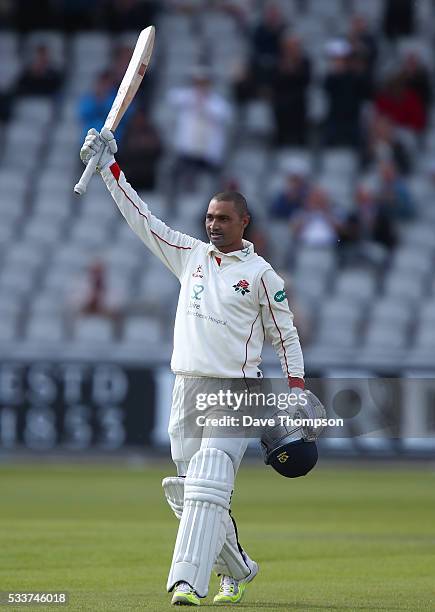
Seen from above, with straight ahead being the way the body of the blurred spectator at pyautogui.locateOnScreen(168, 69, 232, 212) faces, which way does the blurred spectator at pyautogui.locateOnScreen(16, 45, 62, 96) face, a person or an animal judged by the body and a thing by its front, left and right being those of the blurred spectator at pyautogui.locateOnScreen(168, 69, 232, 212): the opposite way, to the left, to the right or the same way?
the same way

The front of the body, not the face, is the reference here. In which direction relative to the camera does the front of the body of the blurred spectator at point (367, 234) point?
toward the camera

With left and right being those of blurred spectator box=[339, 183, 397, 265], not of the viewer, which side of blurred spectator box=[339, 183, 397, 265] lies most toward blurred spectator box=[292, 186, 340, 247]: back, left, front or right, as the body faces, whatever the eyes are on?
right

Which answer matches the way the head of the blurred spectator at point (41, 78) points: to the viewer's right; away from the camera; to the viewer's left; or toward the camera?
toward the camera

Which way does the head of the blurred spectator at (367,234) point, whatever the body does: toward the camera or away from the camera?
toward the camera

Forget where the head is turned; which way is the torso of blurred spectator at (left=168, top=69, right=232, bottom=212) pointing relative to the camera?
toward the camera

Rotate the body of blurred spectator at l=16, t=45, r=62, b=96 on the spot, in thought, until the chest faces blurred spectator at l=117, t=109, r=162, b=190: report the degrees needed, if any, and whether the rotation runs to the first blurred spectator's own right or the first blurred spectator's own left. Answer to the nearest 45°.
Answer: approximately 45° to the first blurred spectator's own left

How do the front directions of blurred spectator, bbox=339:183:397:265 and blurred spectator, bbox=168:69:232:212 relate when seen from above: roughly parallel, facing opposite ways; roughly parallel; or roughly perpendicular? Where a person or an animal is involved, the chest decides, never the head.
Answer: roughly parallel

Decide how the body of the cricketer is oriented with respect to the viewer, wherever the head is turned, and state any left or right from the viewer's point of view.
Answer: facing the viewer and to the left of the viewer

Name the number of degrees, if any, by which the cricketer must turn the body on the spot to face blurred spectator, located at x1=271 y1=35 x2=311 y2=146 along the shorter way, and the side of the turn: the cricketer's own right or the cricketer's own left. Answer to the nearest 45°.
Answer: approximately 135° to the cricketer's own right

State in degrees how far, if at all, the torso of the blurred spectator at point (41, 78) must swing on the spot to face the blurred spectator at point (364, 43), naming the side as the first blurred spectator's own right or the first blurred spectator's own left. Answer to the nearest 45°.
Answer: approximately 45° to the first blurred spectator's own left

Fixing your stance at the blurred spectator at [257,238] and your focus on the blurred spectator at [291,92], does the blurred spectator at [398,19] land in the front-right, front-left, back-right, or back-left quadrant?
front-right

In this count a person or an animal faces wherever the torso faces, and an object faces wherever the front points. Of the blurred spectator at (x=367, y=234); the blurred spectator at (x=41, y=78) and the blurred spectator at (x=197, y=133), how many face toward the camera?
3

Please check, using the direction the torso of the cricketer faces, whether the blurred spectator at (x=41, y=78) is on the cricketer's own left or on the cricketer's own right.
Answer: on the cricketer's own right

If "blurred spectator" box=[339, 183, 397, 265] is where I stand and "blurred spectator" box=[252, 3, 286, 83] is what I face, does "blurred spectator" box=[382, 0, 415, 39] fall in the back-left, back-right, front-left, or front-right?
front-right

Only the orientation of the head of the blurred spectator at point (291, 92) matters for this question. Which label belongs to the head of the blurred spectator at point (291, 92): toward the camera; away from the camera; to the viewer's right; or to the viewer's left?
toward the camera

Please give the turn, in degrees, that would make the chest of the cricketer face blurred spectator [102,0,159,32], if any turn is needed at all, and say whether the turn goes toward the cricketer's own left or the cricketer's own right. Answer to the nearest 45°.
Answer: approximately 135° to the cricketer's own right

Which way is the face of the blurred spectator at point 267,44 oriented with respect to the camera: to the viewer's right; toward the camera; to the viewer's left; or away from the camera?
toward the camera
